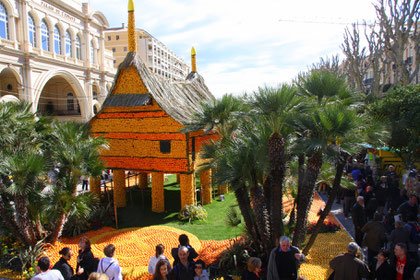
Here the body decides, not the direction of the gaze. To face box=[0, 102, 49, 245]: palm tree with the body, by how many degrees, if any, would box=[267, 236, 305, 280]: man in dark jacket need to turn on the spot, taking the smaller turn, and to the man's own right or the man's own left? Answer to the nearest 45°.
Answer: approximately 90° to the man's own right

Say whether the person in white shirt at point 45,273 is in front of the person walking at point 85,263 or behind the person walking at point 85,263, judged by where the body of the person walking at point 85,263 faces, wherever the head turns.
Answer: in front

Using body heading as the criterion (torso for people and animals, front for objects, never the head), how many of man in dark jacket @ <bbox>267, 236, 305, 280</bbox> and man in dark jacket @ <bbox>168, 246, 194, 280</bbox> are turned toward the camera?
2

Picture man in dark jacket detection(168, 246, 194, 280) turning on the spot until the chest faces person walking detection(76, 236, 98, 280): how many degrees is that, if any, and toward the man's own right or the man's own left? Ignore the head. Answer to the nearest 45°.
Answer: approximately 90° to the man's own right

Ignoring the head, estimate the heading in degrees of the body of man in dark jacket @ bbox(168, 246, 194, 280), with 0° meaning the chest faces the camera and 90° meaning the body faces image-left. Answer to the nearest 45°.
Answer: approximately 0°

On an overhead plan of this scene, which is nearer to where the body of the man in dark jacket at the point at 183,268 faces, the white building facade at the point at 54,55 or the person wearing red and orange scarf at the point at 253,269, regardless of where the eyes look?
the person wearing red and orange scarf

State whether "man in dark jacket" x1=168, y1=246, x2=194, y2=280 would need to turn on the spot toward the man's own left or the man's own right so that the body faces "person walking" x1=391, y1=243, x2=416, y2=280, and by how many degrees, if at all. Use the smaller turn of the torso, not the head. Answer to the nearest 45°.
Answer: approximately 90° to the man's own left

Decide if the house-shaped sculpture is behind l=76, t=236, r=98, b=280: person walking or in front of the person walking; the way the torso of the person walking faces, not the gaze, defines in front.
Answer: behind
